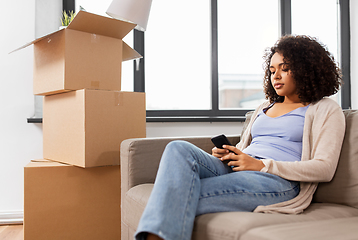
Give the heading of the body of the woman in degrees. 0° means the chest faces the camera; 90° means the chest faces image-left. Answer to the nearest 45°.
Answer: approximately 45°

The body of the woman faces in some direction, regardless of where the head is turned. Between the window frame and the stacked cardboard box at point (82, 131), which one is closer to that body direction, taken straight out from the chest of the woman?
the stacked cardboard box

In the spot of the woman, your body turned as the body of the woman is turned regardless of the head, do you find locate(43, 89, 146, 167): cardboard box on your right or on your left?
on your right

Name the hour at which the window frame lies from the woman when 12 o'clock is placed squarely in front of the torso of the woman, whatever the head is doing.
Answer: The window frame is roughly at 4 o'clock from the woman.

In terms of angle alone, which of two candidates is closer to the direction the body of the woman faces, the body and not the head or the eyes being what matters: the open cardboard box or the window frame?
the open cardboard box
